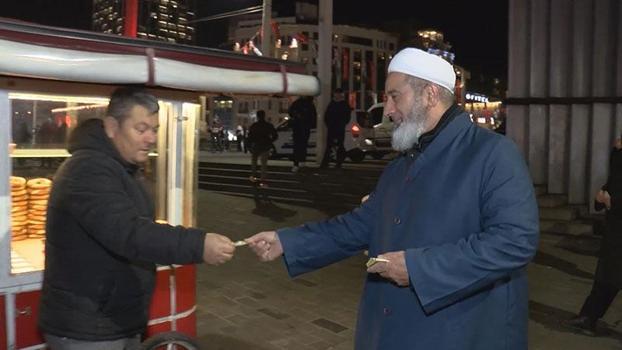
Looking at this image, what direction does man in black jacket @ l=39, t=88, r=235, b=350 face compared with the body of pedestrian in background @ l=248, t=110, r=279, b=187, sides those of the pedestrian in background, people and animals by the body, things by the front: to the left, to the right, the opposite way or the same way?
to the right

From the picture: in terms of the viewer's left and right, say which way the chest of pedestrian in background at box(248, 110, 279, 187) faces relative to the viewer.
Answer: facing away from the viewer

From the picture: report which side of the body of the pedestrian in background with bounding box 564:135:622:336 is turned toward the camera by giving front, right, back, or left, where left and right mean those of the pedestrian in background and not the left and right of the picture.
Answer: left

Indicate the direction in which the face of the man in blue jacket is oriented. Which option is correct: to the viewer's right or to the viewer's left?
to the viewer's left

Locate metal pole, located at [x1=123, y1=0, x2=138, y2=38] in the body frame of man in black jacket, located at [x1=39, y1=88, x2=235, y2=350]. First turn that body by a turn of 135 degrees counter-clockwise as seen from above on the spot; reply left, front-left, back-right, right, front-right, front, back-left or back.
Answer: front-right

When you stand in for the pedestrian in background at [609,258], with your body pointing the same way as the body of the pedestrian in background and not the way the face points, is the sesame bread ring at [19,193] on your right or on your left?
on your left

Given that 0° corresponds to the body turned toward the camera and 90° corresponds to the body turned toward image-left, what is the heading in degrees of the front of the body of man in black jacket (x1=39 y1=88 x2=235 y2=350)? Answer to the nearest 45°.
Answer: approximately 270°

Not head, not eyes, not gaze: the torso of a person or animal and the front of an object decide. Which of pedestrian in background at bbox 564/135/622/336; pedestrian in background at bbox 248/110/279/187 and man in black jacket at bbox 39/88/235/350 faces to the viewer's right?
the man in black jacket
